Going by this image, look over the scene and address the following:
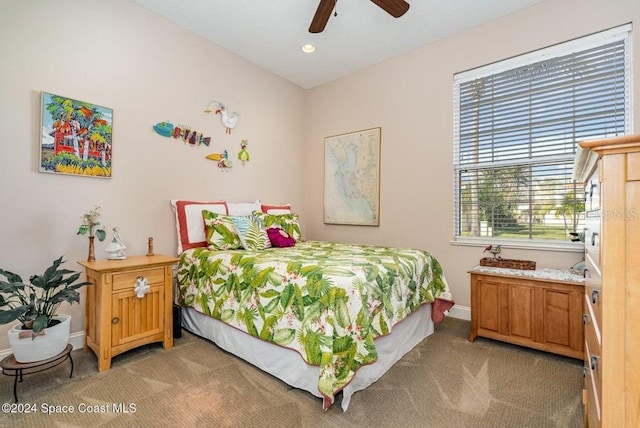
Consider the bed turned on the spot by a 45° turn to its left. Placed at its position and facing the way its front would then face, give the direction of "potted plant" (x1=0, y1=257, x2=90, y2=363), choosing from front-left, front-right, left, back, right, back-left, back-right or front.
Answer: back

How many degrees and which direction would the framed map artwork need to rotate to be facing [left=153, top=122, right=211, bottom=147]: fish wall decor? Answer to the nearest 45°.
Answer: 0° — it already faces it

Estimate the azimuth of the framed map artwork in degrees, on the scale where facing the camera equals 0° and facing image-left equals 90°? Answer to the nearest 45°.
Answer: approximately 45°

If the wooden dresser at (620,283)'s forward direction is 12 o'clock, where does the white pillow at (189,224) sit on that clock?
The white pillow is roughly at 12 o'clock from the wooden dresser.

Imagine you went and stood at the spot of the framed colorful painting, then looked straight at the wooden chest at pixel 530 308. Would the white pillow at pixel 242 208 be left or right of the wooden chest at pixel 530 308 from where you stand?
left

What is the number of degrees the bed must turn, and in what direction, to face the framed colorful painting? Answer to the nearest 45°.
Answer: approximately 135° to its right

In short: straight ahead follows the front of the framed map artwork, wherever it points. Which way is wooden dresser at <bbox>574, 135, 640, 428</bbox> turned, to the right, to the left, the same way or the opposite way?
to the right

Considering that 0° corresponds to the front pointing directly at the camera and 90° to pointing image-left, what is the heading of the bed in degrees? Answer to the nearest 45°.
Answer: approximately 315°

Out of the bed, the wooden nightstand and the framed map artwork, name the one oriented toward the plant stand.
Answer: the framed map artwork

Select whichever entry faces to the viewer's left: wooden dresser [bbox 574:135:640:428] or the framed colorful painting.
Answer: the wooden dresser

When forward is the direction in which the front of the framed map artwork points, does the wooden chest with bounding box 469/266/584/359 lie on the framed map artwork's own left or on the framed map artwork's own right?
on the framed map artwork's own left

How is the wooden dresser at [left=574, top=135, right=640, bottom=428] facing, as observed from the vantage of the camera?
facing to the left of the viewer
